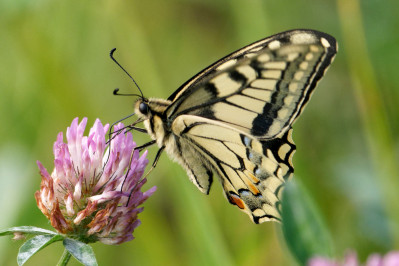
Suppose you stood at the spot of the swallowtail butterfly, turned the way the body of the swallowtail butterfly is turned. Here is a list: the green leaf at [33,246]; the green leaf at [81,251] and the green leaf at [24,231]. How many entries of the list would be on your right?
0

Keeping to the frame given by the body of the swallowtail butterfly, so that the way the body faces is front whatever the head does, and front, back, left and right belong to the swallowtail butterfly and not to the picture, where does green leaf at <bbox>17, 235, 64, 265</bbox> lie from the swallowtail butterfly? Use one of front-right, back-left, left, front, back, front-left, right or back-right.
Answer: front-left

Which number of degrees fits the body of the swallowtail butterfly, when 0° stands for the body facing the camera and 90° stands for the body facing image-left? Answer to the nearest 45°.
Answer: approximately 90°
